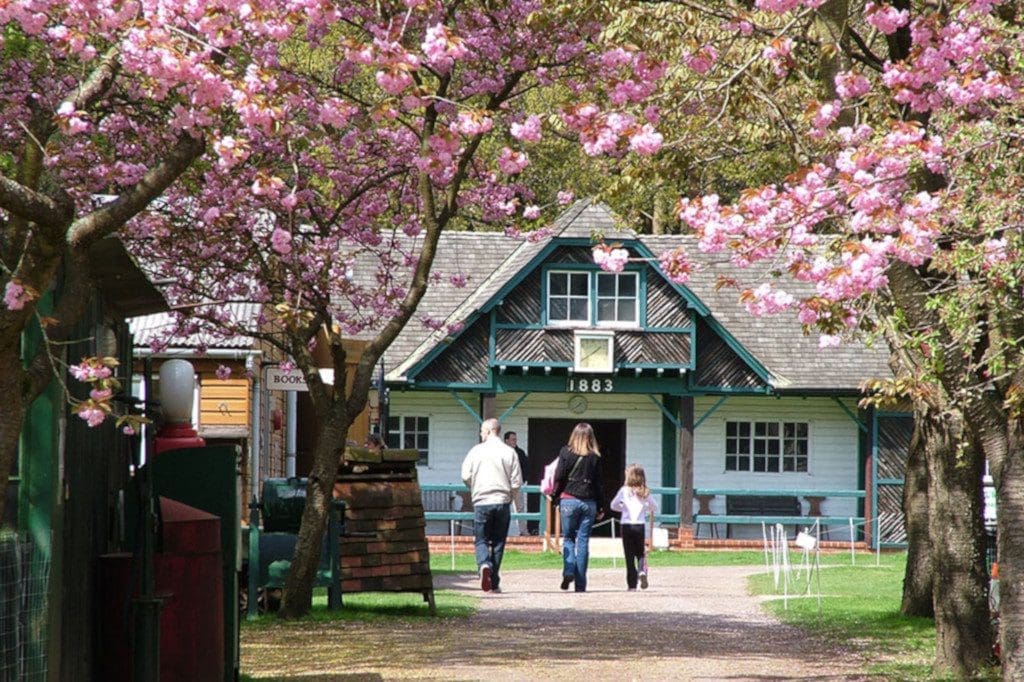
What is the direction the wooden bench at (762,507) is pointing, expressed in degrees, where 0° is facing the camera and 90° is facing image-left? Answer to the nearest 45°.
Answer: approximately 0°

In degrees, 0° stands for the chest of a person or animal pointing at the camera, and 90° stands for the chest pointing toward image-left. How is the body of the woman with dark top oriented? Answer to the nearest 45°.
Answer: approximately 180°

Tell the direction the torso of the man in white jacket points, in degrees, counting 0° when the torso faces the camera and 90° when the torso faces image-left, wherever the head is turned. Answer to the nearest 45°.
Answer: approximately 180°

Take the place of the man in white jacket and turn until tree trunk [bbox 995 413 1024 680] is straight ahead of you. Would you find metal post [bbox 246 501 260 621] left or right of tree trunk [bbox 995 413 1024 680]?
right

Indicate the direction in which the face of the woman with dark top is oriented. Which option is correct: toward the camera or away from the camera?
away from the camera

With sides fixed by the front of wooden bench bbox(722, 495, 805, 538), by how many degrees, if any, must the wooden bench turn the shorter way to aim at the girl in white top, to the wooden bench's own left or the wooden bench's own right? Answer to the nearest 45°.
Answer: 0° — it already faces them

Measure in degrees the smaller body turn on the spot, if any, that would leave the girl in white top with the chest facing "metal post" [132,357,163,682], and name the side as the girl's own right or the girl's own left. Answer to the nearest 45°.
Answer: approximately 180°

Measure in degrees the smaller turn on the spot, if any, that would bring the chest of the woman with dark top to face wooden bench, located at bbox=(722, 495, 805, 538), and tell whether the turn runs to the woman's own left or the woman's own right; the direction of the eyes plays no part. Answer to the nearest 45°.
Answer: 0° — they already face it

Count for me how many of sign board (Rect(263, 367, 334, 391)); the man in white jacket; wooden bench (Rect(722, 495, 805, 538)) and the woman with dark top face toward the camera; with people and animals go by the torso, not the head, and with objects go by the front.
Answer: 2

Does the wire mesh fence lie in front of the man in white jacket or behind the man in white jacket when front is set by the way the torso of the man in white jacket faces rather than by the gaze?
behind

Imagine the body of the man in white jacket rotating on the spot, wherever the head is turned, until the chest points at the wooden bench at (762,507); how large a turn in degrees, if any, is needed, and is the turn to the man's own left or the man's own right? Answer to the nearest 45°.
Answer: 0° — they already face it

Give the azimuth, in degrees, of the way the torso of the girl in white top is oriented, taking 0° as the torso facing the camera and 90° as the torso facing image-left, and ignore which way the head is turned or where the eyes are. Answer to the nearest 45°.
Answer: approximately 180°
